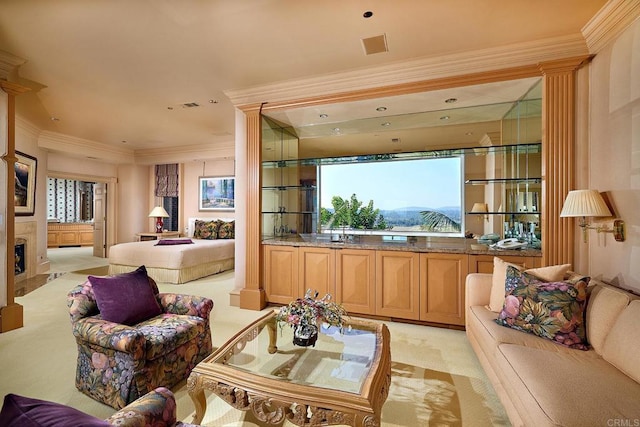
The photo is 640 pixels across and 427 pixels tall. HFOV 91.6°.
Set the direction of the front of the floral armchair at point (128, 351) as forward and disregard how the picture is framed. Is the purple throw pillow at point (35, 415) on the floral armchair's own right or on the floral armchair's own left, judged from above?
on the floral armchair's own right

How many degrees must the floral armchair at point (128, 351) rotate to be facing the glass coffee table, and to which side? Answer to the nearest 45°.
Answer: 0° — it already faces it

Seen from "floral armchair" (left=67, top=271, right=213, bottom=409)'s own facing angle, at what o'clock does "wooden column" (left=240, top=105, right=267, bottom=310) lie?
The wooden column is roughly at 9 o'clock from the floral armchair.

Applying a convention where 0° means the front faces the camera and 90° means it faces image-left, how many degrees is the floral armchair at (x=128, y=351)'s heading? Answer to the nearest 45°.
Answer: approximately 315°

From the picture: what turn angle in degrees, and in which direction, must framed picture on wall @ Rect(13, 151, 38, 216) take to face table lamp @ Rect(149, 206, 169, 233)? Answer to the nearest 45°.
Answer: approximately 45° to its left

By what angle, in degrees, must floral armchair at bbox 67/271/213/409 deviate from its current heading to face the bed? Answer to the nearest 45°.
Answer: approximately 135° to its left

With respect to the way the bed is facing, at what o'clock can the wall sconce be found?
The wall sconce is roughly at 9 o'clock from the bed.

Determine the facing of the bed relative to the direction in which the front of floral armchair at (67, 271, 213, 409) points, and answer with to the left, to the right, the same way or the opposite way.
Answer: to the right
